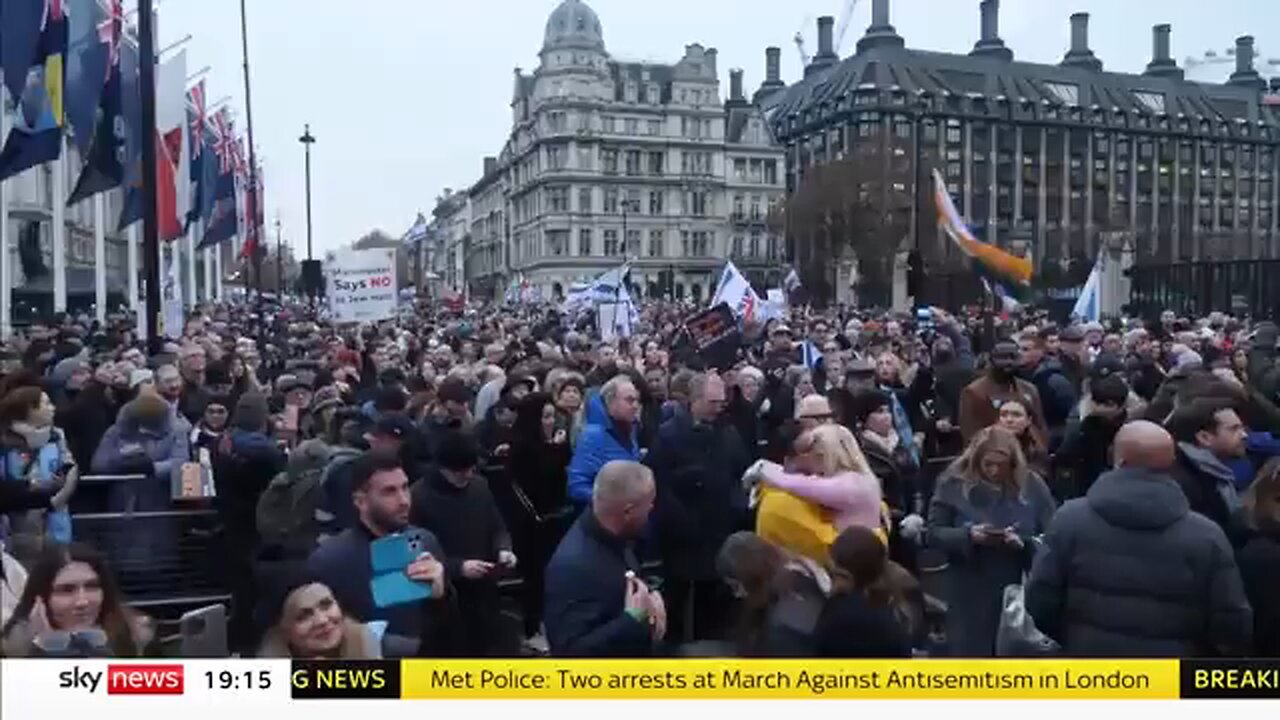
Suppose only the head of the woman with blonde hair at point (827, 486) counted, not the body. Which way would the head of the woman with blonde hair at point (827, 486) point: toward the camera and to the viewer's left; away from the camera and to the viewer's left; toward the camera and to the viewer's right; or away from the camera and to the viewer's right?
away from the camera and to the viewer's left

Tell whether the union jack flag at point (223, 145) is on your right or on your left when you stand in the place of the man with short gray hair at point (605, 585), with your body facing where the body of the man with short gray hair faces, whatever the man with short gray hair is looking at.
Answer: on your left

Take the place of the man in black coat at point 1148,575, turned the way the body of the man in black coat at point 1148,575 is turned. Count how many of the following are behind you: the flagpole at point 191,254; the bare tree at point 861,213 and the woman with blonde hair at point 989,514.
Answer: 0

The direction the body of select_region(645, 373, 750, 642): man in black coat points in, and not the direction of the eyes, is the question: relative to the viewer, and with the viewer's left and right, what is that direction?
facing the viewer

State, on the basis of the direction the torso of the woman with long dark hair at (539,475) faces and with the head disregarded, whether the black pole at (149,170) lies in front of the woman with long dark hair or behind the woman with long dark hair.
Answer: behind

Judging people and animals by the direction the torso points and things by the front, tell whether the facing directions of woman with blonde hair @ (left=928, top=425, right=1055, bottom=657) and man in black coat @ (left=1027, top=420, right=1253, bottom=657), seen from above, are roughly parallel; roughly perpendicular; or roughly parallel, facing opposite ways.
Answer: roughly parallel, facing opposite ways

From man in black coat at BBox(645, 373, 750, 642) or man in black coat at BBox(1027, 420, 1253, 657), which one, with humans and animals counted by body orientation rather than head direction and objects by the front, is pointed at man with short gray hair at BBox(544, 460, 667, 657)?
man in black coat at BBox(645, 373, 750, 642)

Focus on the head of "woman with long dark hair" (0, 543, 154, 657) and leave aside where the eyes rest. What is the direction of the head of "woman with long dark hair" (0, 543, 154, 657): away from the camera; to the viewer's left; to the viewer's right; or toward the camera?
toward the camera

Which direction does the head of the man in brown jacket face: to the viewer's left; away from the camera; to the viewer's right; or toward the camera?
toward the camera

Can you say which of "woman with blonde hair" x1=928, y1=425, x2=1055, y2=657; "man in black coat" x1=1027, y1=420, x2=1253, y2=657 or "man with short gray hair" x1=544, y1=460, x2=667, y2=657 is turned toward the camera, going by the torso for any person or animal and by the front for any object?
the woman with blonde hair

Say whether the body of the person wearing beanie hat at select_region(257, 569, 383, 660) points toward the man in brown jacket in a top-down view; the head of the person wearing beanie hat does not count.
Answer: no

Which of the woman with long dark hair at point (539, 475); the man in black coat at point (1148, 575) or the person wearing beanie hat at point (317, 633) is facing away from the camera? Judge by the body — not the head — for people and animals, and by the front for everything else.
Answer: the man in black coat

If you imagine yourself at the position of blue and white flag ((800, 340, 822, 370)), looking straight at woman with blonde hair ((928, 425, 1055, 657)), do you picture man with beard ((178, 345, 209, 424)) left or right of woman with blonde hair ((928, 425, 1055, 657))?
right

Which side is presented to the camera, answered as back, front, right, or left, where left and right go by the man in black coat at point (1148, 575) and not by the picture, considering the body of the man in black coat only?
back

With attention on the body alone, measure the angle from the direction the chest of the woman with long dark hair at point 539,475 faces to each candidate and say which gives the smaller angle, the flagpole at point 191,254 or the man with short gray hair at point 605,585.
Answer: the man with short gray hair

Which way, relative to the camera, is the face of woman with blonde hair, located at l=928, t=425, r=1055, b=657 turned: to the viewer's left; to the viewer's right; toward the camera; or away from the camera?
toward the camera

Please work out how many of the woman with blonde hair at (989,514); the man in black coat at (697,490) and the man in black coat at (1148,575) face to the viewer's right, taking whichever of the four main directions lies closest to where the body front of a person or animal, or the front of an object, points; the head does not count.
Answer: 0

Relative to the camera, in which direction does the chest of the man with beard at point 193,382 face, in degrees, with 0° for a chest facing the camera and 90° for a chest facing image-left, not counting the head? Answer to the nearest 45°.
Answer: approximately 315°

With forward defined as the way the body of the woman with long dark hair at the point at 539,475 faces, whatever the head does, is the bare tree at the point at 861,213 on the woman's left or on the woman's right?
on the woman's left
